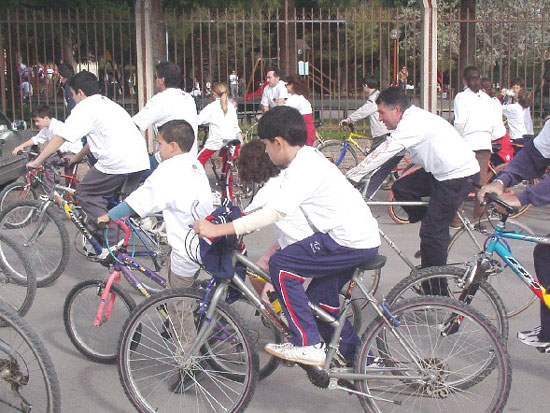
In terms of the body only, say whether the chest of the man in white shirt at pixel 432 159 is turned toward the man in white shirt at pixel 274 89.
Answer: no

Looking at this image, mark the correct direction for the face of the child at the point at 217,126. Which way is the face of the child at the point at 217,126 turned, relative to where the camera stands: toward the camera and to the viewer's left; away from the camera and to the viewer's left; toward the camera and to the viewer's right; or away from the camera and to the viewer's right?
away from the camera and to the viewer's left

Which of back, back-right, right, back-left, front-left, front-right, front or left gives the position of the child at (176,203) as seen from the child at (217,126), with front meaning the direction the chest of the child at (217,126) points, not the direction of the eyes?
back-left

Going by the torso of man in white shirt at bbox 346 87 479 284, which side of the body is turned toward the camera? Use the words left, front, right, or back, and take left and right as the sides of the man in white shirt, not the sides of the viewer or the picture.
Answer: left

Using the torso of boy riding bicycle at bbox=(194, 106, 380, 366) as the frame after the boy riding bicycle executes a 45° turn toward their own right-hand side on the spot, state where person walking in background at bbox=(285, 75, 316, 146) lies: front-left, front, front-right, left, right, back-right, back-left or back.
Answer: front-right

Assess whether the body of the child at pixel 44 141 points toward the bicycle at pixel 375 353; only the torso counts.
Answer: no

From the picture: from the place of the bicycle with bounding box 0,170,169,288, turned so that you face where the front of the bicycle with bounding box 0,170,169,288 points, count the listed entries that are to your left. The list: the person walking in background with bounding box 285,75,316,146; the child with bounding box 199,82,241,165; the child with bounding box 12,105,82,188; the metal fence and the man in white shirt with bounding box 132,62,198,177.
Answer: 0

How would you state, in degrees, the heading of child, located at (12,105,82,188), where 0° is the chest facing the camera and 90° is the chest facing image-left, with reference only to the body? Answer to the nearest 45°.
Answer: approximately 90°

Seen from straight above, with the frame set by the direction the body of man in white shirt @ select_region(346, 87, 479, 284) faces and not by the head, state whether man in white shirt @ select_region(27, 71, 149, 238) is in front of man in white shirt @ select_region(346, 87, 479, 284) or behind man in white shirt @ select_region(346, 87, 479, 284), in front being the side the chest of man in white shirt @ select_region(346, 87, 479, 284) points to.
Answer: in front

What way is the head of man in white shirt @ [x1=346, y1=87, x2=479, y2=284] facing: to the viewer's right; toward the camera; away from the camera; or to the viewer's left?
to the viewer's left

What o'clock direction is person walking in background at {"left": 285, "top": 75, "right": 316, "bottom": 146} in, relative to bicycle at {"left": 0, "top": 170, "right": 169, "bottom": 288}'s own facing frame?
The person walking in background is roughly at 4 o'clock from the bicycle.

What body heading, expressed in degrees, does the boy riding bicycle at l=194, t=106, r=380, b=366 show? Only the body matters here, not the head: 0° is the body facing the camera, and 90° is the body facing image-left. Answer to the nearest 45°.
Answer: approximately 90°

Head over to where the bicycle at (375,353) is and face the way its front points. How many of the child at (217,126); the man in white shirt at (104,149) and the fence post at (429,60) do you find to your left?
0

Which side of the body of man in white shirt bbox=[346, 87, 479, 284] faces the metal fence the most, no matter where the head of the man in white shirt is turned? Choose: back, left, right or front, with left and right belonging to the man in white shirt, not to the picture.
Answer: right

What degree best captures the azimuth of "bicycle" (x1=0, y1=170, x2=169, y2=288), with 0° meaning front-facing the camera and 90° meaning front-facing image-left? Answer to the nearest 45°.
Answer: approximately 90°

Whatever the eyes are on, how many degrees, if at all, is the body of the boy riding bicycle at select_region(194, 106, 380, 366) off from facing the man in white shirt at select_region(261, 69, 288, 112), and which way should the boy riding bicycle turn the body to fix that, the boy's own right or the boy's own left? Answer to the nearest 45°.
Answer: approximately 90° to the boy's own right
